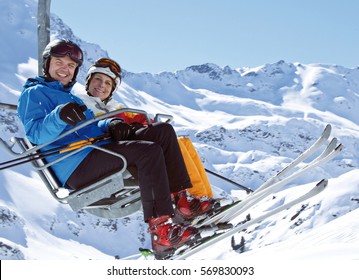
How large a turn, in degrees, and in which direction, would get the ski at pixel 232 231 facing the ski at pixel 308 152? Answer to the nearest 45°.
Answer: approximately 45° to its left

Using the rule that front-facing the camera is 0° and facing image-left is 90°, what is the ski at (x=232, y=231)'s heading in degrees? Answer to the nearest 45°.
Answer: approximately 270°
